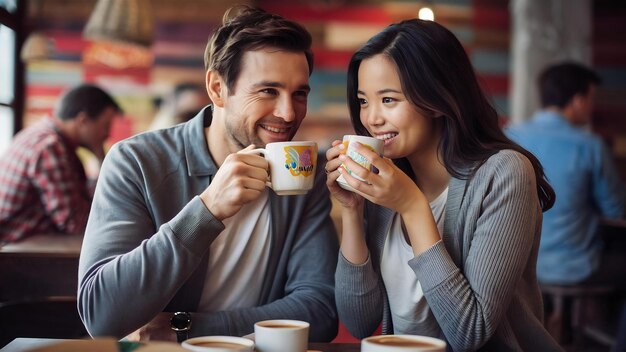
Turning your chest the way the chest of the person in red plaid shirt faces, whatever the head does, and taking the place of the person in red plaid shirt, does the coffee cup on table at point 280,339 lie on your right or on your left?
on your right

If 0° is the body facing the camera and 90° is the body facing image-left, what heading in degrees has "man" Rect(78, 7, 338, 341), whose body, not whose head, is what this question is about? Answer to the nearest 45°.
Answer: approximately 315°

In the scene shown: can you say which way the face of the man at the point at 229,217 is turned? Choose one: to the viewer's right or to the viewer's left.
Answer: to the viewer's right

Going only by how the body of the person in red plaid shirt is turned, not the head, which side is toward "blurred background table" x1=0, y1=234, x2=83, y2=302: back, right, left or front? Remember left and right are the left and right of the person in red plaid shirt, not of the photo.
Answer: right

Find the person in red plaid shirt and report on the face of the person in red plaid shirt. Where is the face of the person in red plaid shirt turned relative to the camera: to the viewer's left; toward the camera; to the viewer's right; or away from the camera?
to the viewer's right

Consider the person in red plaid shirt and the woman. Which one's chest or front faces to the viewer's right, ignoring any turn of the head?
the person in red plaid shirt

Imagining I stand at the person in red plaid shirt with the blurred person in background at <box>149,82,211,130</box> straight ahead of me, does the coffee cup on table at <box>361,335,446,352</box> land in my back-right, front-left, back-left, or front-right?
back-right

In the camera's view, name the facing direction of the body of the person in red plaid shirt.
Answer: to the viewer's right

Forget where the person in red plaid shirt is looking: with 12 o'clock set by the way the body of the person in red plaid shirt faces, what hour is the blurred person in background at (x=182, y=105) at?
The blurred person in background is roughly at 10 o'clock from the person in red plaid shirt.

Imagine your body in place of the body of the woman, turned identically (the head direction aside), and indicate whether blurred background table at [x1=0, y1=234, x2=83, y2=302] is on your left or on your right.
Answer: on your right

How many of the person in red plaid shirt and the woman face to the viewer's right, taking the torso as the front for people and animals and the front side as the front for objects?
1

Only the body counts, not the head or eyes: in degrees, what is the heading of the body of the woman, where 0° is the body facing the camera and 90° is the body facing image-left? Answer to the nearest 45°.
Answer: approximately 45°
